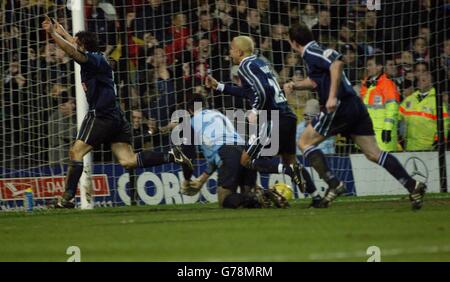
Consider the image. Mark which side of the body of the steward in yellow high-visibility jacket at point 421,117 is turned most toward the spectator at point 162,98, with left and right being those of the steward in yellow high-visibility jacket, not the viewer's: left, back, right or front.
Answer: right

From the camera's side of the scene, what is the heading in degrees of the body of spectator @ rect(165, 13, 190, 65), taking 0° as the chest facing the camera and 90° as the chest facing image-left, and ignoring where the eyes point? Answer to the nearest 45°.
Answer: approximately 0°

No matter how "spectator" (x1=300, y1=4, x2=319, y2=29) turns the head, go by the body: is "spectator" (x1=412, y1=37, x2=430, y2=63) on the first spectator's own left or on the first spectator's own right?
on the first spectator's own left

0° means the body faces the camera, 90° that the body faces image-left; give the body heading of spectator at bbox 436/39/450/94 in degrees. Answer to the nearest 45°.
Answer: approximately 0°

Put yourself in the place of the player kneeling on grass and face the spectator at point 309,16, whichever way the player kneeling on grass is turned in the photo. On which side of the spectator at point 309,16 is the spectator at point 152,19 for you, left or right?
left

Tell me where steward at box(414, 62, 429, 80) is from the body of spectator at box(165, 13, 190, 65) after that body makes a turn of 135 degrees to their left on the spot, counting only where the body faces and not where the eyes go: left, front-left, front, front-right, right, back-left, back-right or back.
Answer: front-right

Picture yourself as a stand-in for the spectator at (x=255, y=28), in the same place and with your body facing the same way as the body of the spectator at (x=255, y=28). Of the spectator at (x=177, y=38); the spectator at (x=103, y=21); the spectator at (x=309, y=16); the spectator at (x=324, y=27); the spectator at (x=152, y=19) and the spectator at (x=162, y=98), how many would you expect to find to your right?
4

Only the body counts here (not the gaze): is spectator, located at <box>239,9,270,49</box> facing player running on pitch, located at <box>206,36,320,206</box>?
yes

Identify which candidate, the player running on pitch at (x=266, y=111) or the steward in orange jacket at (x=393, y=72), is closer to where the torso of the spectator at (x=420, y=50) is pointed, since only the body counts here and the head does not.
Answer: the player running on pitch
